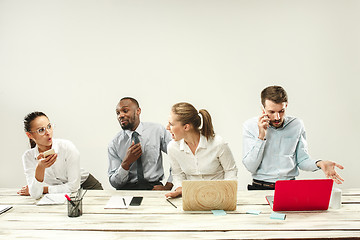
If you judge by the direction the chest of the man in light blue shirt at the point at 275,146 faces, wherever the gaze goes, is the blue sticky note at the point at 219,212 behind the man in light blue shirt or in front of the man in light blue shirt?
in front

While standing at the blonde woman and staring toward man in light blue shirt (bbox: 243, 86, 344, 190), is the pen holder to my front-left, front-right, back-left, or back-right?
back-right

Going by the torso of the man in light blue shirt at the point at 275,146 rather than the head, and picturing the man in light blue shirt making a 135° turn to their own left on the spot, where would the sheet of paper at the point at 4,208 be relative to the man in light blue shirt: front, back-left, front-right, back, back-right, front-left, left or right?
back

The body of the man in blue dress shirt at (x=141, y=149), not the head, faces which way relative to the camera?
toward the camera

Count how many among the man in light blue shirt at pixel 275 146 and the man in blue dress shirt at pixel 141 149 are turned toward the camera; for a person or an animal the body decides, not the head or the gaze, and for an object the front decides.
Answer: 2

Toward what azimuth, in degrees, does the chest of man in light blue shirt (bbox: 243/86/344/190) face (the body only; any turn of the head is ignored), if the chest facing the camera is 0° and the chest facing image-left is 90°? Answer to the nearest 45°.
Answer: approximately 0°

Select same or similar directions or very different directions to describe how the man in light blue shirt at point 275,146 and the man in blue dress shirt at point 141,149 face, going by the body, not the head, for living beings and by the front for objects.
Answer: same or similar directions

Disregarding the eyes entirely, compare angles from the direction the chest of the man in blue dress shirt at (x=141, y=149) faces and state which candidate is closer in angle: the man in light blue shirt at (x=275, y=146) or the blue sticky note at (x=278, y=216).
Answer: the blue sticky note

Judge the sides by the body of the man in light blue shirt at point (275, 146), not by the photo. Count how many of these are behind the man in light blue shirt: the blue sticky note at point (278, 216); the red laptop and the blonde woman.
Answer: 0

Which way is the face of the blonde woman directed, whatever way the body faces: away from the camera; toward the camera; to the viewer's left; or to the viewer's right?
to the viewer's left

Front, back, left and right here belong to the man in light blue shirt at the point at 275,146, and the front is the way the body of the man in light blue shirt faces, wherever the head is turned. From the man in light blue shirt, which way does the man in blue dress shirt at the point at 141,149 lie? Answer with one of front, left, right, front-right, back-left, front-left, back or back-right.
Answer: right

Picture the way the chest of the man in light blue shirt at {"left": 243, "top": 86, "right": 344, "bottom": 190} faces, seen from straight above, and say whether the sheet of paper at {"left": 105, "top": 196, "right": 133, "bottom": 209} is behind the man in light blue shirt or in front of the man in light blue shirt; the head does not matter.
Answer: in front
